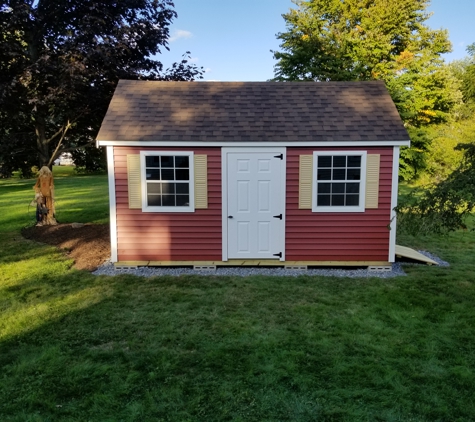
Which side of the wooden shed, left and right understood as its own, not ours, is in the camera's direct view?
front

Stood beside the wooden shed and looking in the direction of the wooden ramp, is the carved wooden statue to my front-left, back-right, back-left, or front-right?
back-left

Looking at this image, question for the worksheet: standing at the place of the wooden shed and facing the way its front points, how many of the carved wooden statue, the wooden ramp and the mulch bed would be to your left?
1

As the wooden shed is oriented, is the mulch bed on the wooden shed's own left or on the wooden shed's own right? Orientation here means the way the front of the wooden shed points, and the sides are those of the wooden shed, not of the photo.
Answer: on the wooden shed's own right

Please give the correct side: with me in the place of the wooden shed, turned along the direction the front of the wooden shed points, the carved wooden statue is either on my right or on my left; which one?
on my right

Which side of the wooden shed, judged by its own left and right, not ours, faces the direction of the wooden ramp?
left
